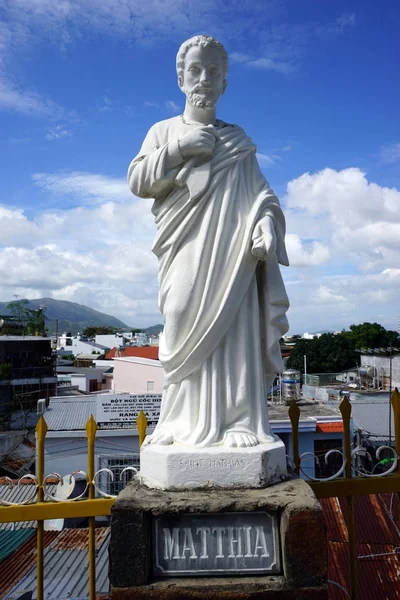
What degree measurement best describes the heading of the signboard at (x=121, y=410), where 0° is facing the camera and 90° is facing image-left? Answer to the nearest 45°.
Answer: approximately 0°

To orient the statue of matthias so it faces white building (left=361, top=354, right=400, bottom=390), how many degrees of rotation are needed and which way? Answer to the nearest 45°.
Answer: approximately 180°

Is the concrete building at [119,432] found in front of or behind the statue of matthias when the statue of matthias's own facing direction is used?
behind

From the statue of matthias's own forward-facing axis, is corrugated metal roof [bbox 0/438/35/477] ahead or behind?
behind

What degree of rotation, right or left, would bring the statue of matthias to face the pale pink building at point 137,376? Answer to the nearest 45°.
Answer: approximately 180°

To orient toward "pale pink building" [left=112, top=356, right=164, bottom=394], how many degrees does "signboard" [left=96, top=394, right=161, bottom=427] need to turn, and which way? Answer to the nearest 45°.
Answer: approximately 180°

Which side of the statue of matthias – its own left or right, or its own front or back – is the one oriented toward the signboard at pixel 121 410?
back

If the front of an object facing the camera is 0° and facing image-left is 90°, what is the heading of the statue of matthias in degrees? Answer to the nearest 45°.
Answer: approximately 0°
